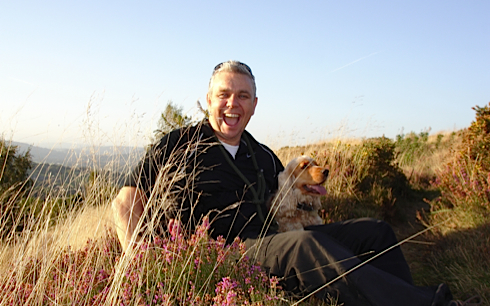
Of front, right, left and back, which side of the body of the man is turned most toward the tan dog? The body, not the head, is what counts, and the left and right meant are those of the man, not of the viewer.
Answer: left

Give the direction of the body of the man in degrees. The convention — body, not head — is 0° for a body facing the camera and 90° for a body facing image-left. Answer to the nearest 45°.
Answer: approximately 315°

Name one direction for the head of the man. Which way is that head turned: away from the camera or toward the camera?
toward the camera
